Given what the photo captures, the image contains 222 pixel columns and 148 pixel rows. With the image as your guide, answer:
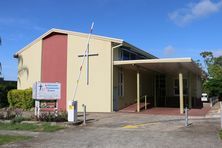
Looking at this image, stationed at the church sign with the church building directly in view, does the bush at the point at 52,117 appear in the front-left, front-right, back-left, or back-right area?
back-right

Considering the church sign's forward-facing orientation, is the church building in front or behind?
behind

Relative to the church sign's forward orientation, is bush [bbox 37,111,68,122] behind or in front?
in front

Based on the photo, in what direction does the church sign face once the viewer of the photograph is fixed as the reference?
facing the viewer

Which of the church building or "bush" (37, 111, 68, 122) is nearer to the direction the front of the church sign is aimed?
the bush
